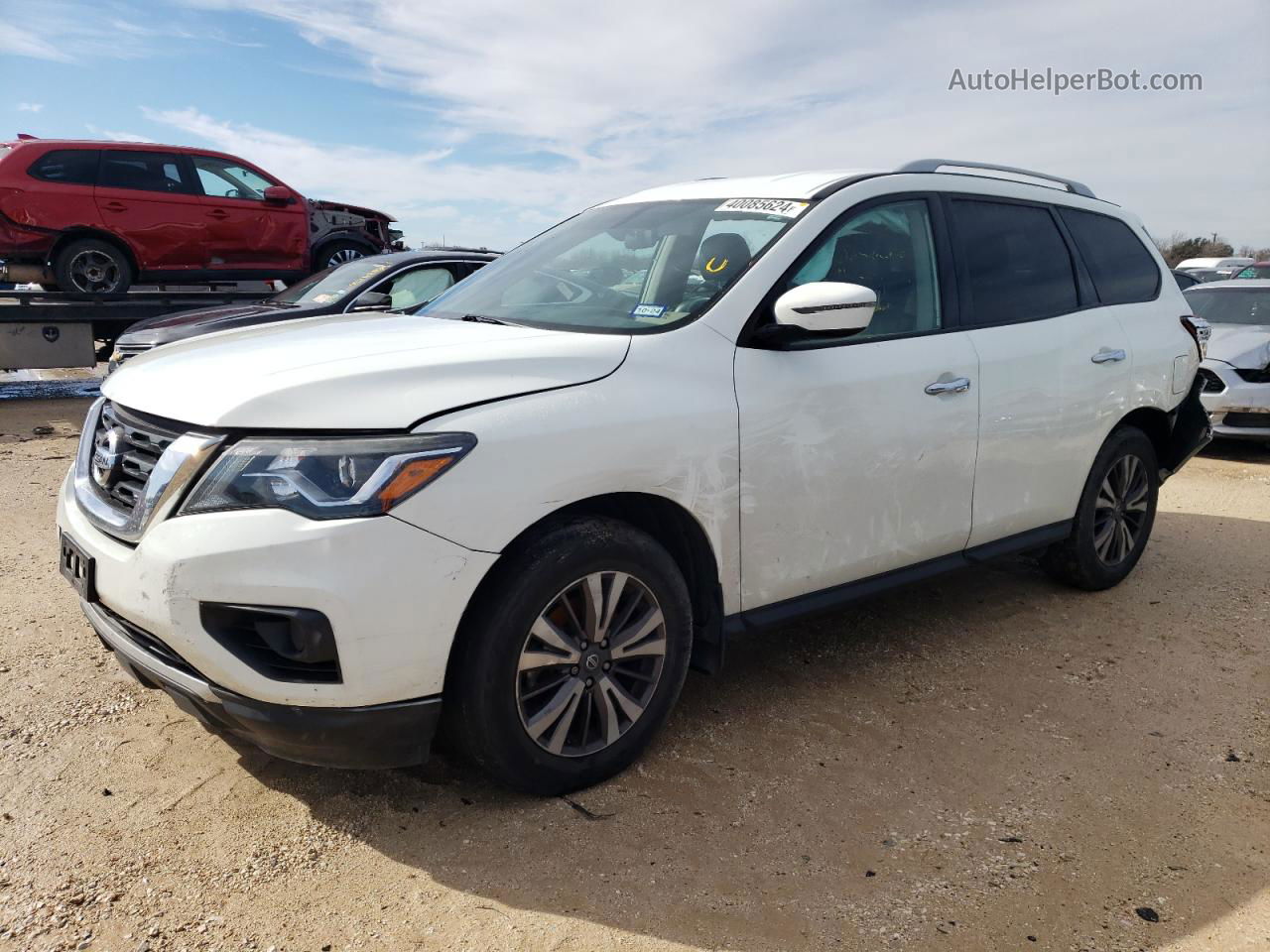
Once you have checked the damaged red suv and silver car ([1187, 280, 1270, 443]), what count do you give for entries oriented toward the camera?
1

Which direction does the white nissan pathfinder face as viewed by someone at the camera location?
facing the viewer and to the left of the viewer

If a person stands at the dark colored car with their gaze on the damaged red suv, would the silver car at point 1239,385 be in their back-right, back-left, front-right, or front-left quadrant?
back-right

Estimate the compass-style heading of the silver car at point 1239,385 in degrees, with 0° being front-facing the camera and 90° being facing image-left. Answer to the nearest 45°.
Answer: approximately 0°

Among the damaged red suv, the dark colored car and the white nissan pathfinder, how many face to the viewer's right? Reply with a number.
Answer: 1

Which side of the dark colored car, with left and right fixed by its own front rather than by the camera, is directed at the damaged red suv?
right

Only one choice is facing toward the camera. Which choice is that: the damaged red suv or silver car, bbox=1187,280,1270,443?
the silver car

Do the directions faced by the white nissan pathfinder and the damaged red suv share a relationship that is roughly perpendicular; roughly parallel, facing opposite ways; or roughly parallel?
roughly parallel, facing opposite ways

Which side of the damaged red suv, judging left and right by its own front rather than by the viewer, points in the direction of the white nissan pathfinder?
right

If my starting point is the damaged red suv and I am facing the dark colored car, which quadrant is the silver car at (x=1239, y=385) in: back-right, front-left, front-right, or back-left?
front-left

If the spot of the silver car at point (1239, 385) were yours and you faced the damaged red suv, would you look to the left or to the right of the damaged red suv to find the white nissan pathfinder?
left

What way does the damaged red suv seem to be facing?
to the viewer's right

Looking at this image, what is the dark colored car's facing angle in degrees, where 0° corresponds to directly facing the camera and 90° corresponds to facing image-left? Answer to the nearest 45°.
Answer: approximately 45°

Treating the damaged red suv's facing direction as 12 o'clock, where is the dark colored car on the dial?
The dark colored car is roughly at 2 o'clock from the damaged red suv.
